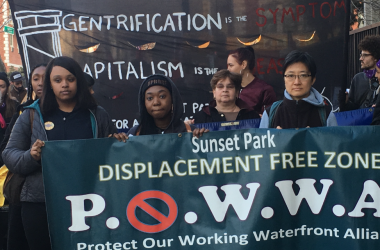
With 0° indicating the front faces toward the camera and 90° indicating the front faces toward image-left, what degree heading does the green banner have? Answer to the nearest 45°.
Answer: approximately 0°

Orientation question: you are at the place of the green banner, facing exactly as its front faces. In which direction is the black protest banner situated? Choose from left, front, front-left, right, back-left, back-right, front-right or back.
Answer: back

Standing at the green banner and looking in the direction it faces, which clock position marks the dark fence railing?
The dark fence railing is roughly at 7 o'clock from the green banner.

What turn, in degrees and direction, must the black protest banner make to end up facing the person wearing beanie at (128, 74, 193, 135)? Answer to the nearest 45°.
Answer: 0° — it already faces them

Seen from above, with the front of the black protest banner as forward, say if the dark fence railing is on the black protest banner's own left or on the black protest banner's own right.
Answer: on the black protest banner's own left

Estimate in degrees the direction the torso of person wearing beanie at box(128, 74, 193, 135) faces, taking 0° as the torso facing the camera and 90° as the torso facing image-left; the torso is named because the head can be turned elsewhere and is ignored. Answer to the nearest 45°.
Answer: approximately 0°

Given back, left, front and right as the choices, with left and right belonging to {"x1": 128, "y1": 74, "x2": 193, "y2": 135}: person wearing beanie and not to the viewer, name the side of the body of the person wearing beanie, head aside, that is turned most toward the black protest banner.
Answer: back
